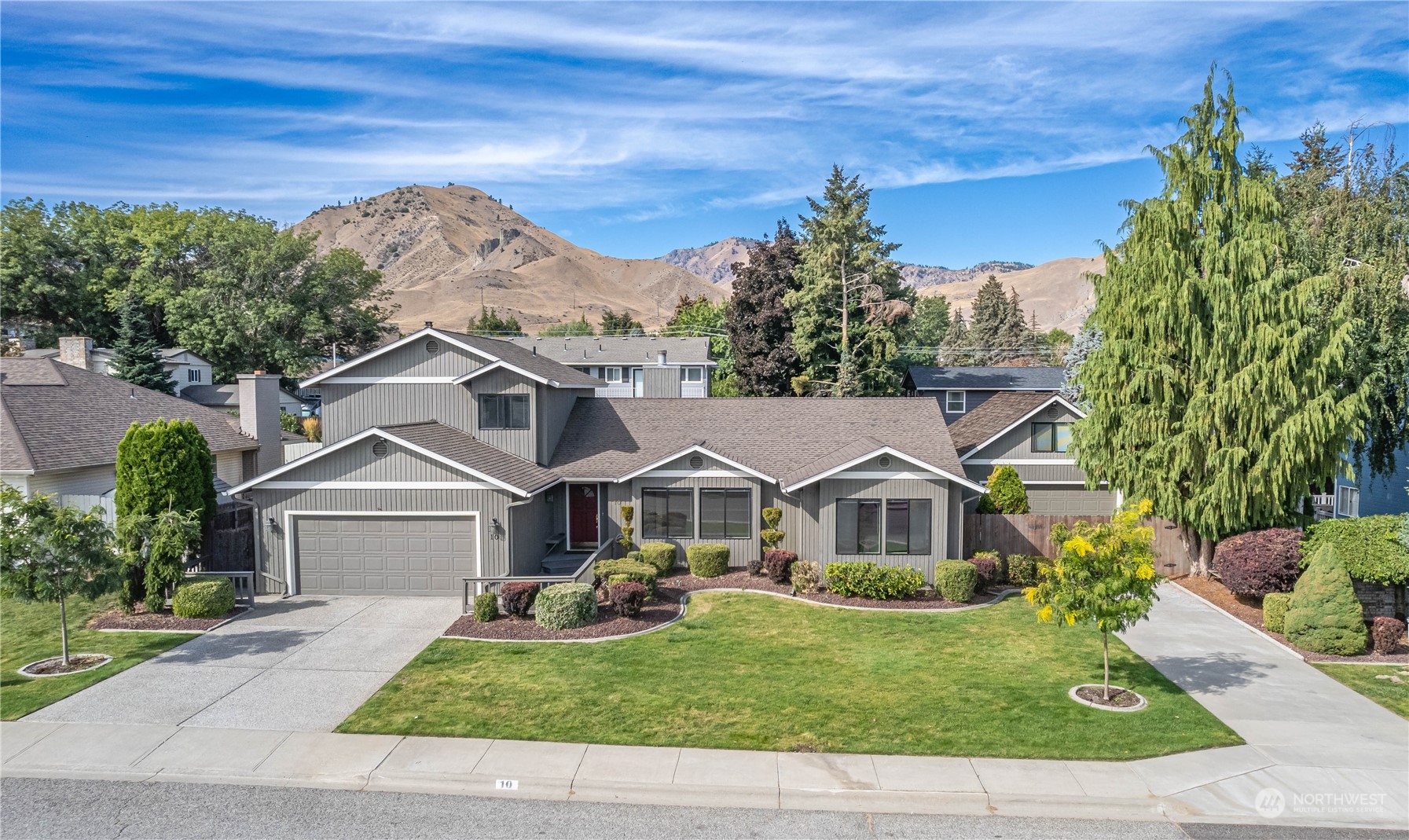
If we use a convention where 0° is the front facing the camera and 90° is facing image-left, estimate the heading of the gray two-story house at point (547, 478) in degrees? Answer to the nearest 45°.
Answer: approximately 0°

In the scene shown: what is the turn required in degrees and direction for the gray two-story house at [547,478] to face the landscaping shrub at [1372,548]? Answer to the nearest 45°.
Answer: approximately 45° to its left

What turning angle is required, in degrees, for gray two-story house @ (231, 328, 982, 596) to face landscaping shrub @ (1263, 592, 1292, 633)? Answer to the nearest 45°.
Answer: approximately 45° to its left

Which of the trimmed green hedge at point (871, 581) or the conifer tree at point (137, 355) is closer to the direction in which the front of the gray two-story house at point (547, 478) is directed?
the trimmed green hedge

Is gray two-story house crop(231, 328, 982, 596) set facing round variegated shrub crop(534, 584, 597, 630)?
yes

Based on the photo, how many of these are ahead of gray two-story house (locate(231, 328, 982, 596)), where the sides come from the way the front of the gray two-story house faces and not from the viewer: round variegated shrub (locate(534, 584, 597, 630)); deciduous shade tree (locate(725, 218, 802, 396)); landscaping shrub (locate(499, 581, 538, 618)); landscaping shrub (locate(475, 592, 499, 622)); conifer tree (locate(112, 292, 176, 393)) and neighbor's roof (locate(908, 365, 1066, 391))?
3

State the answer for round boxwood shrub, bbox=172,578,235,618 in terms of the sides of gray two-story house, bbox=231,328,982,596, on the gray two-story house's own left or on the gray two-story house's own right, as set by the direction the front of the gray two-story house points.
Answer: on the gray two-story house's own right

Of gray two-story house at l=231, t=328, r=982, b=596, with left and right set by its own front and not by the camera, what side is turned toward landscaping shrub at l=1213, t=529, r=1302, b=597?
left

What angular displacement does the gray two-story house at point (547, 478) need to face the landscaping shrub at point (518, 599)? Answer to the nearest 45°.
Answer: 0° — it already faces it

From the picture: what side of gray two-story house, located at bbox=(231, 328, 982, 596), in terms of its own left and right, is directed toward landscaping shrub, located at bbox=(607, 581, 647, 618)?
front
